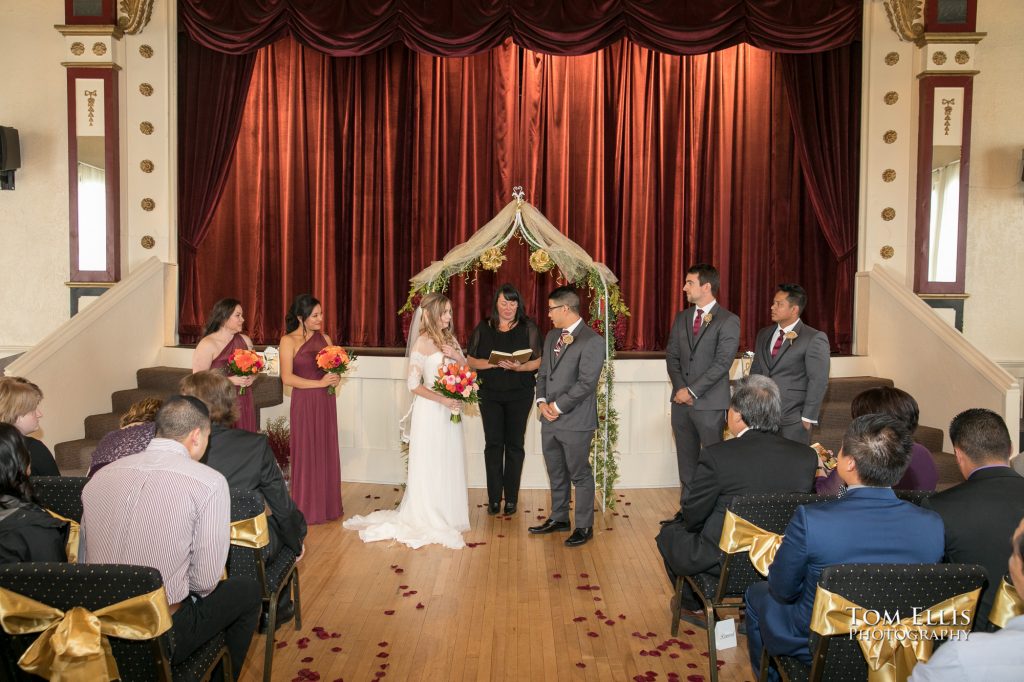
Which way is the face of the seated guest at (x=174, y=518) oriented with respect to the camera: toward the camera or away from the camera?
away from the camera

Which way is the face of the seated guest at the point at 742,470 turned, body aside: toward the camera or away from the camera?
away from the camera

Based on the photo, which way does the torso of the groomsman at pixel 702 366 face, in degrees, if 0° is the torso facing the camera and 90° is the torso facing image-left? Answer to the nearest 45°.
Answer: approximately 45°

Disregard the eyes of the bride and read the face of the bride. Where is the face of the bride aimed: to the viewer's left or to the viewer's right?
to the viewer's right

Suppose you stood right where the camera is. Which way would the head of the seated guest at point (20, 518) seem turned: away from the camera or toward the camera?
away from the camera

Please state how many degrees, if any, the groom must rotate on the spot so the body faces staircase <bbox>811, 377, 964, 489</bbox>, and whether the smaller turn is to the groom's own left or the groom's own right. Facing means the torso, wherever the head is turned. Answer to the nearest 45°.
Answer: approximately 180°

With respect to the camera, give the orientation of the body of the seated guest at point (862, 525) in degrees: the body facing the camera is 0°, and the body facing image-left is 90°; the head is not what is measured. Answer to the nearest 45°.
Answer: approximately 135°

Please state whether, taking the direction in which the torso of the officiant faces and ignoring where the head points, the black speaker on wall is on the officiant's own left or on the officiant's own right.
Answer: on the officiant's own right

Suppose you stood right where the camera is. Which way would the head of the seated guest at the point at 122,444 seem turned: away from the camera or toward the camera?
away from the camera

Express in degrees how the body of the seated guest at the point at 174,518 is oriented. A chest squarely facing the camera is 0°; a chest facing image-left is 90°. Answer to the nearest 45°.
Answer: approximately 225°

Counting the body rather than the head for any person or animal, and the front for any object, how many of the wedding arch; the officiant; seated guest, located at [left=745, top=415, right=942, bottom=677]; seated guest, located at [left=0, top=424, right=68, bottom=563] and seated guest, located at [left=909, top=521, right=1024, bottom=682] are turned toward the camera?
2
